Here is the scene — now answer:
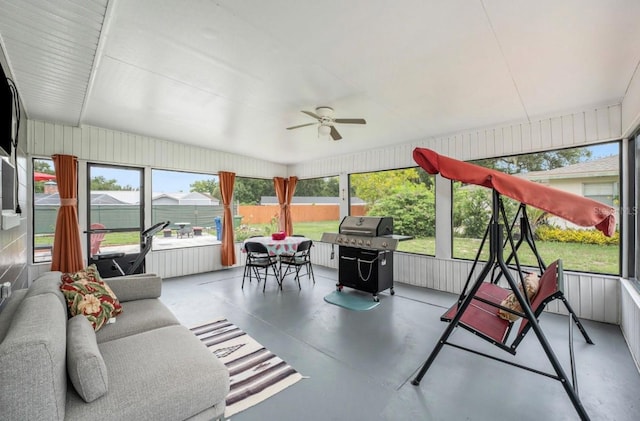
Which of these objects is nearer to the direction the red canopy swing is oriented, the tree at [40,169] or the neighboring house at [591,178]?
the tree

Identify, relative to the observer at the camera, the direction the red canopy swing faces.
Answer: facing to the left of the viewer

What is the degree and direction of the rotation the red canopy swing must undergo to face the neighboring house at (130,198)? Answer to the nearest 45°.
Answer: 0° — it already faces it

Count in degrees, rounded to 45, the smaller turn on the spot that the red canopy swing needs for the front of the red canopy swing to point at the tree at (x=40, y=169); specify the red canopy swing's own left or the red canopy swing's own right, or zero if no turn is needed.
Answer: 0° — it already faces it

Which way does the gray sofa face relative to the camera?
to the viewer's right

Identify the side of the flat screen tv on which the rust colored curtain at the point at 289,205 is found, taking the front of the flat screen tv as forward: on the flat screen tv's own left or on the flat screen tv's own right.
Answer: on the flat screen tv's own left

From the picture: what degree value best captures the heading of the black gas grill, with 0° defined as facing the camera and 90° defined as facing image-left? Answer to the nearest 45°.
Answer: approximately 45°

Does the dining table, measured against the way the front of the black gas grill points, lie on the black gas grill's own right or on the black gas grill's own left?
on the black gas grill's own right

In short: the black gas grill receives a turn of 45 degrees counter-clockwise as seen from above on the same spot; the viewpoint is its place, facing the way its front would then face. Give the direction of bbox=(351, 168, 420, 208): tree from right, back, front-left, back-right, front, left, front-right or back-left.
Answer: back
